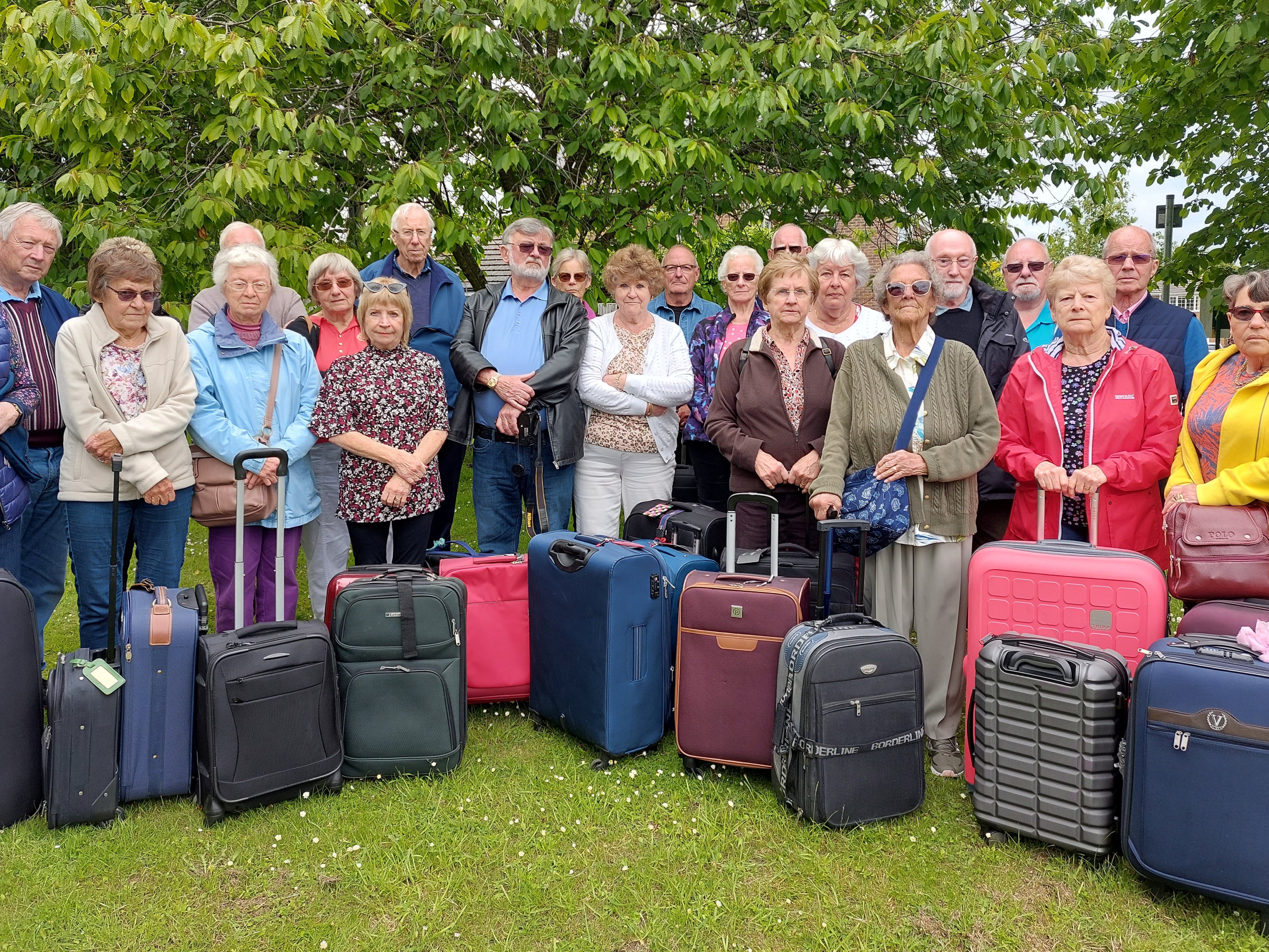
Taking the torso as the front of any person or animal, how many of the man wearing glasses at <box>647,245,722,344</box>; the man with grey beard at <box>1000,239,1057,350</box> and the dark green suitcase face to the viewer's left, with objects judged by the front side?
0

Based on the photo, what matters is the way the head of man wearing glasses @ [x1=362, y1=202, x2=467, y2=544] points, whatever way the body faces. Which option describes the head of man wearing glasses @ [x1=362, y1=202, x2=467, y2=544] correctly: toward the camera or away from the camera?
toward the camera

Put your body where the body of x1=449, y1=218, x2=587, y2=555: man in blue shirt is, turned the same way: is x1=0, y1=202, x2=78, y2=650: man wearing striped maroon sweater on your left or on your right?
on your right

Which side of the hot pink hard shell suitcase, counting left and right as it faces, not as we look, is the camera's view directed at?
front

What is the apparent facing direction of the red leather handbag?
toward the camera

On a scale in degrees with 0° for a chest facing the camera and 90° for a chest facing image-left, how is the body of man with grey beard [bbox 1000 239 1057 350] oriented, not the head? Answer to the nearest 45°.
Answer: approximately 0°

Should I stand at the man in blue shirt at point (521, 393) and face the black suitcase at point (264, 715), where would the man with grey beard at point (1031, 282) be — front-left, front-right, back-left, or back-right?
back-left

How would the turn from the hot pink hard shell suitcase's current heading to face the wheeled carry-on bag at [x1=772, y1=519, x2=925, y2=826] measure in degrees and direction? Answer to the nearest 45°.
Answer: approximately 45° to its right

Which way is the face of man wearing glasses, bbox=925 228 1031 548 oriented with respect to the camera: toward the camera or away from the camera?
toward the camera

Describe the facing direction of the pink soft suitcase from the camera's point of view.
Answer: facing the viewer
